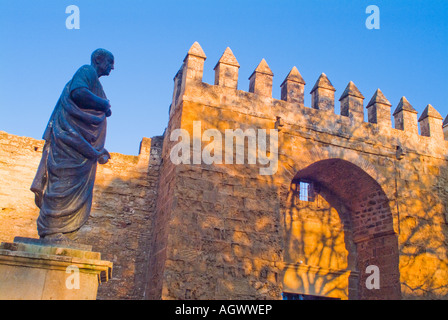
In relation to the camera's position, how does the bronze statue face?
facing to the right of the viewer
